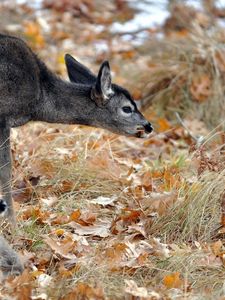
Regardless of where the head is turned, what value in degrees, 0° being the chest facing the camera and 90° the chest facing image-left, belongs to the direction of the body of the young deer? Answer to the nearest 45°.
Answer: approximately 270°

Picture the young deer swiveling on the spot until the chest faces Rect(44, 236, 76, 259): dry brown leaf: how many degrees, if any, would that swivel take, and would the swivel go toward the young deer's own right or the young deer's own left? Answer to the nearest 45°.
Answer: approximately 90° to the young deer's own right

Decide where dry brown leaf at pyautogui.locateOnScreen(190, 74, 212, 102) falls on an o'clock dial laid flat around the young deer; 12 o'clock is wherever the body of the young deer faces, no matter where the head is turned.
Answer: The dry brown leaf is roughly at 10 o'clock from the young deer.

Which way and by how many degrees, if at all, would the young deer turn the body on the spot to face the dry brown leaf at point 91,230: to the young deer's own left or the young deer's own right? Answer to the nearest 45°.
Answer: approximately 45° to the young deer's own right

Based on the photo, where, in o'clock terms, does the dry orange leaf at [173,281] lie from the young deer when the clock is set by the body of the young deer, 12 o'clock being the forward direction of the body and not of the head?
The dry orange leaf is roughly at 2 o'clock from the young deer.
